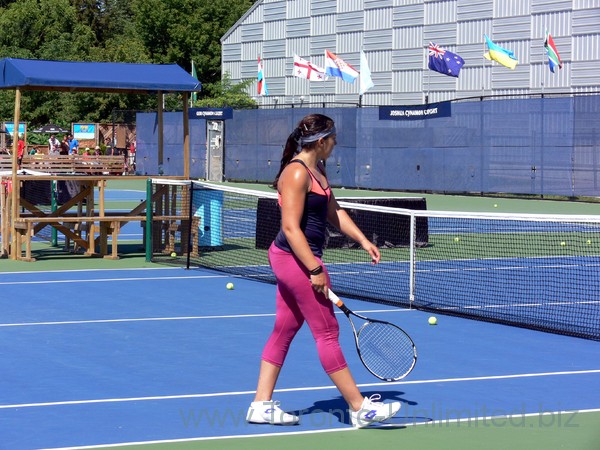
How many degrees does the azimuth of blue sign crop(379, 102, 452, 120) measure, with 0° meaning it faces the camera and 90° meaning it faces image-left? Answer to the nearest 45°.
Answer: approximately 0°

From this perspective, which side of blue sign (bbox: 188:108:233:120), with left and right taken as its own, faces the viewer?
front

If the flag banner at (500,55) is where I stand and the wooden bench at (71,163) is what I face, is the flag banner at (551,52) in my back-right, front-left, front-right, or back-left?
back-left

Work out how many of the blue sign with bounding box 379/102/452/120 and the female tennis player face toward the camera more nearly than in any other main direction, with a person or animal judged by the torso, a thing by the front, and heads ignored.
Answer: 1

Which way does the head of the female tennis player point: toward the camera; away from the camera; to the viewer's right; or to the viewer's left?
to the viewer's right

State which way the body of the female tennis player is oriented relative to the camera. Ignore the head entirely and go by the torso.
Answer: to the viewer's right

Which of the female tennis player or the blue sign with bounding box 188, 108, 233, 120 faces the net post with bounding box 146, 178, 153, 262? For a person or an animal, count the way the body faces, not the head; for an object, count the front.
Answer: the blue sign

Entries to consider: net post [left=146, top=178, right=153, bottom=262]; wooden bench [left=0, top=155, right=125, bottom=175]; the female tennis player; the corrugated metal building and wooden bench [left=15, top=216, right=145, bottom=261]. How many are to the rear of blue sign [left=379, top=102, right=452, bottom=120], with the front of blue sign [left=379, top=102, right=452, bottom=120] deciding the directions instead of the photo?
1

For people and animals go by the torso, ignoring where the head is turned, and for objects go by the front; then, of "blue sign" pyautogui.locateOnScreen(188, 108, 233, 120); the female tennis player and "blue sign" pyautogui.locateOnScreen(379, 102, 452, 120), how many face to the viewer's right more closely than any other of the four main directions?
1

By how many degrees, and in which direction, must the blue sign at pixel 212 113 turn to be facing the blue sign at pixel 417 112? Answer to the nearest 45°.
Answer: approximately 45° to its left

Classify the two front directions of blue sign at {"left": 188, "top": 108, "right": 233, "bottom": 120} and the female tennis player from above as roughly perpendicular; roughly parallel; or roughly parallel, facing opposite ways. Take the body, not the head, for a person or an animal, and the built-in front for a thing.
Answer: roughly perpendicular
